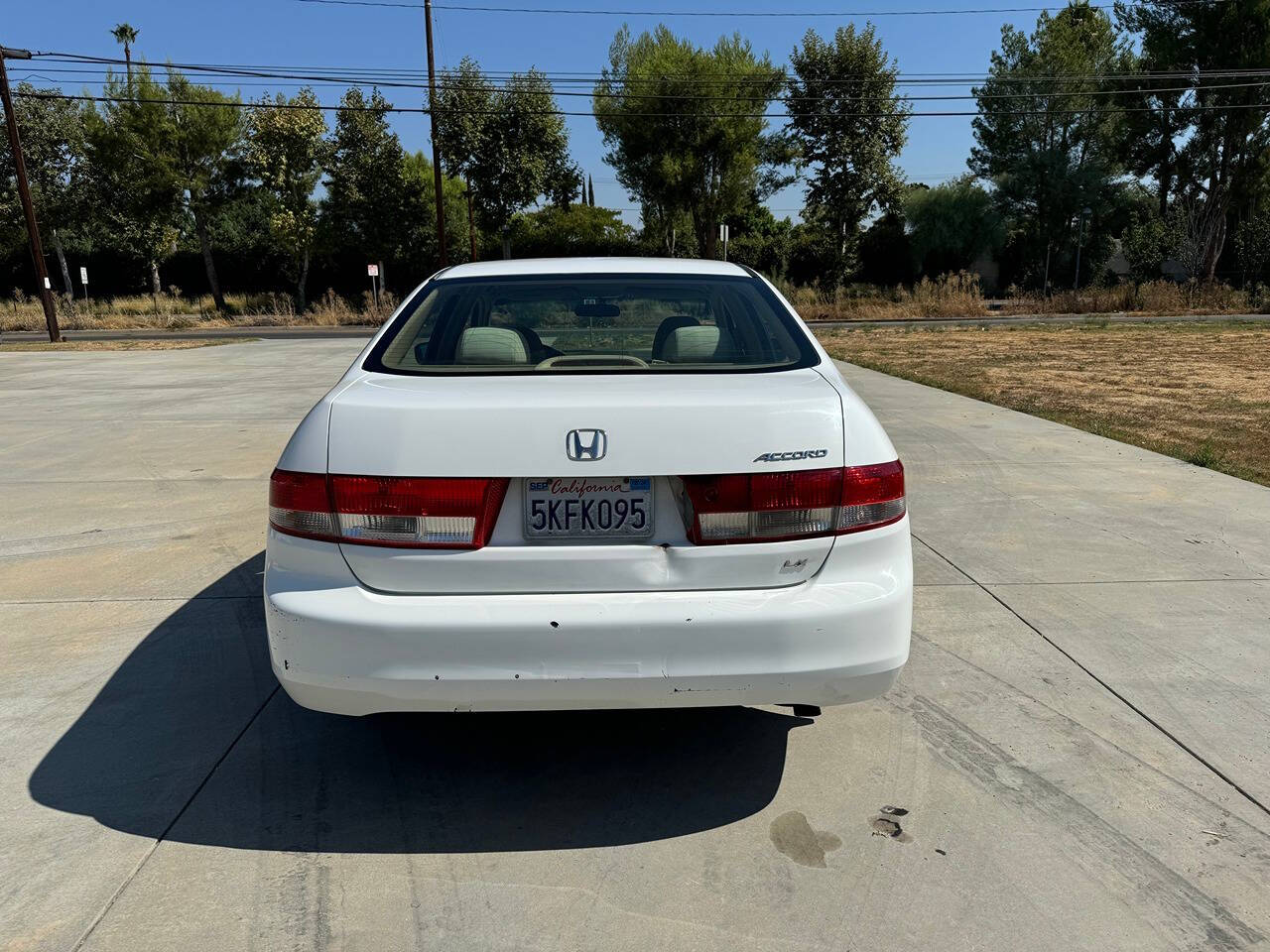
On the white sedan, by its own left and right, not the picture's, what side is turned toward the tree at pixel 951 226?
front

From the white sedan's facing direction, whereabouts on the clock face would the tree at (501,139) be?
The tree is roughly at 12 o'clock from the white sedan.

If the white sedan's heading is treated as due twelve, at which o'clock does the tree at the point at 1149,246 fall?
The tree is roughly at 1 o'clock from the white sedan.

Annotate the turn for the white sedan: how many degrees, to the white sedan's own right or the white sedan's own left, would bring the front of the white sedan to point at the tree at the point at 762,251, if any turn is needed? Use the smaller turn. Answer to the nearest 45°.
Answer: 0° — it already faces it

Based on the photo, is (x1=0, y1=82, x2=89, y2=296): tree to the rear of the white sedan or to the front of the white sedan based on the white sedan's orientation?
to the front

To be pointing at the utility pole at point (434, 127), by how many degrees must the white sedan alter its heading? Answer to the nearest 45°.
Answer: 0° — it already faces it

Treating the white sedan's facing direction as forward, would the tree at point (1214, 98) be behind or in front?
in front

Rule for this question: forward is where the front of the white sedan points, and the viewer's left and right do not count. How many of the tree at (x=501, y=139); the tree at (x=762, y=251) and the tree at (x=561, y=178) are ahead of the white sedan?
3

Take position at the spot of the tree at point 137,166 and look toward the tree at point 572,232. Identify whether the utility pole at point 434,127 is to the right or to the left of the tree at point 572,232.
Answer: right

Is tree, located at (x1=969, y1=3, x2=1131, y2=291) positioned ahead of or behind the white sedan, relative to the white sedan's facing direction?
ahead

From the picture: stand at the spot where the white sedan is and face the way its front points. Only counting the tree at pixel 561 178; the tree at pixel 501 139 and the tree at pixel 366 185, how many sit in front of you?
3

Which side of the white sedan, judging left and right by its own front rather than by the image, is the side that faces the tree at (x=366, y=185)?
front

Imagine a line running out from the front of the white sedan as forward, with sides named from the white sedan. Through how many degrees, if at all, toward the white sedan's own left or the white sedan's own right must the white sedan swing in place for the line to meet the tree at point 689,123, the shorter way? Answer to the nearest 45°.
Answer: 0° — it already faces it

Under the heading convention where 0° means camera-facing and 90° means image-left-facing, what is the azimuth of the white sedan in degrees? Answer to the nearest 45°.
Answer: approximately 180°

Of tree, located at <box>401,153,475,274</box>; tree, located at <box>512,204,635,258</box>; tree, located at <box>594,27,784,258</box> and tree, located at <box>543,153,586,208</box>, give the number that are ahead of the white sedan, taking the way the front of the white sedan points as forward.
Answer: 4
